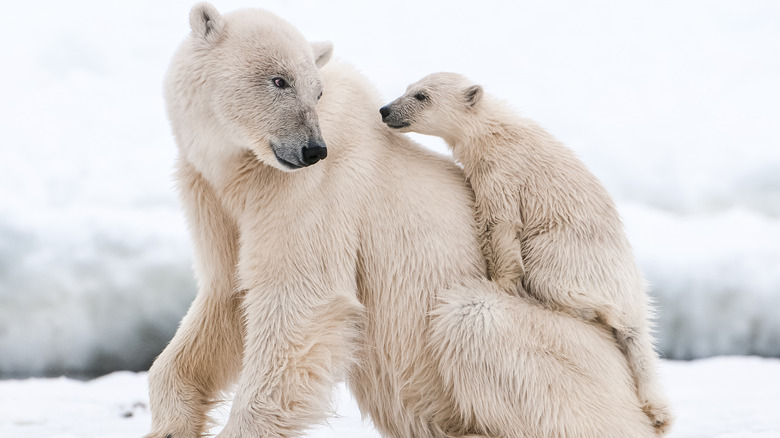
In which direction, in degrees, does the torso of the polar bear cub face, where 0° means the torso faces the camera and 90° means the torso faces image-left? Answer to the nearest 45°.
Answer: approximately 90°

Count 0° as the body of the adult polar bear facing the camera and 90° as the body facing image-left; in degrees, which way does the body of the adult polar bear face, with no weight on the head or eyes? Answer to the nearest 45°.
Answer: approximately 45°
